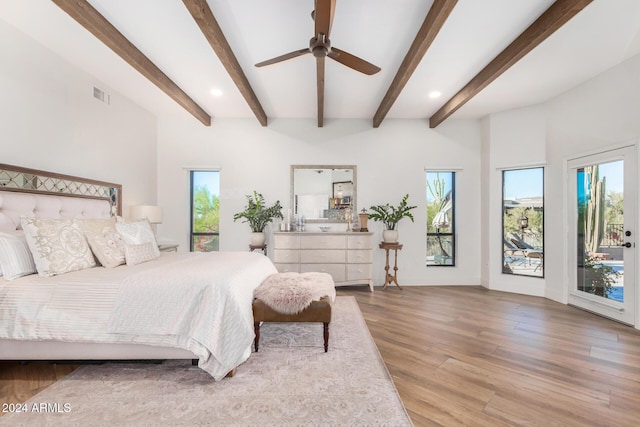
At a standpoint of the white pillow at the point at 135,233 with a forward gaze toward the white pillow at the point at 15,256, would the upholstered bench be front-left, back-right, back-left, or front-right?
back-left

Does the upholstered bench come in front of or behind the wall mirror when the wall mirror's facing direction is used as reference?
in front

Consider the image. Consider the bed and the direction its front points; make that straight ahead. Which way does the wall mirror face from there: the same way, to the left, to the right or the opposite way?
to the right

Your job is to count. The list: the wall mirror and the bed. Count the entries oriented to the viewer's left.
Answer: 0

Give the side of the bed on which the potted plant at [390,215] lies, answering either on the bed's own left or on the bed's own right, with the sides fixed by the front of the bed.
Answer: on the bed's own left

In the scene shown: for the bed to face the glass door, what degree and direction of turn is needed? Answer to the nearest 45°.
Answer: approximately 45° to its left

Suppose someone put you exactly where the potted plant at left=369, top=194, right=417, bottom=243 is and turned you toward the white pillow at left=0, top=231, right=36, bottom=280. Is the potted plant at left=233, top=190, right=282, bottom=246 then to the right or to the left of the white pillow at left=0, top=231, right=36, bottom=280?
right

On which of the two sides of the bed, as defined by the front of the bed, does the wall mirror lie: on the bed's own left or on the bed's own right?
on the bed's own left

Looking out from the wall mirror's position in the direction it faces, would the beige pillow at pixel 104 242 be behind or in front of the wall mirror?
in front

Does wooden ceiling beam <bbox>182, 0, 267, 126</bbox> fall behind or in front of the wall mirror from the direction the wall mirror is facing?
in front

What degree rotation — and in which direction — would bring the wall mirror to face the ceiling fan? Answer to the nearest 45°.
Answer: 0° — it already faces it

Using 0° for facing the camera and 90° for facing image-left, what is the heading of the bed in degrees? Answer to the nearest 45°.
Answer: approximately 315°

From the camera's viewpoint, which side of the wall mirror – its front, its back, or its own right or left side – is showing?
front
